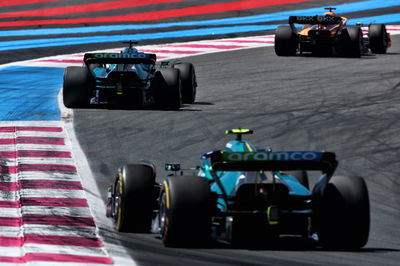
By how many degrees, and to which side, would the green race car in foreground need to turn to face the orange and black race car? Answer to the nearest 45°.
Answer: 0° — it already faces it

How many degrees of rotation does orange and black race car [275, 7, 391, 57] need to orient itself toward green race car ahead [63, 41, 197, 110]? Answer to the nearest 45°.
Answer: approximately 135° to its left

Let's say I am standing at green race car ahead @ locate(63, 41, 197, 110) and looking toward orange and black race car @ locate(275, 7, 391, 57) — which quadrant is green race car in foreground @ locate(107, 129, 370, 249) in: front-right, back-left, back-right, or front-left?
back-right

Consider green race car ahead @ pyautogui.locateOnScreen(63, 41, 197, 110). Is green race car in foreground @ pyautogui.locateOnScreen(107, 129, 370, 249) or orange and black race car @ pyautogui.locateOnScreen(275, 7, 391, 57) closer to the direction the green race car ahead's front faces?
the orange and black race car

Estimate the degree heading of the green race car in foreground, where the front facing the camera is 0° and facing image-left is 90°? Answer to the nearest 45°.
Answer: approximately 180°

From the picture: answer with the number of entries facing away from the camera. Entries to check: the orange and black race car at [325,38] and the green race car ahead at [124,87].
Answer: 2

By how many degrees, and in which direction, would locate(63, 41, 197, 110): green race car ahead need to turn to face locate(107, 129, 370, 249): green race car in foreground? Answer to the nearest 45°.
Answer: approximately 180°

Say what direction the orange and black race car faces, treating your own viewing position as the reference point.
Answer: facing away from the viewer

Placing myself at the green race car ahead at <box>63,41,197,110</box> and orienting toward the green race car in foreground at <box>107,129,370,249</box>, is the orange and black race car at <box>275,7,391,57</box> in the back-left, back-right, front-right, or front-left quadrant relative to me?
back-left

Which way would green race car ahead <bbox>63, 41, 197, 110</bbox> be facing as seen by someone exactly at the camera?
facing away from the viewer

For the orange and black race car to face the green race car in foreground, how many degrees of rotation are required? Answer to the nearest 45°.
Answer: approximately 180°

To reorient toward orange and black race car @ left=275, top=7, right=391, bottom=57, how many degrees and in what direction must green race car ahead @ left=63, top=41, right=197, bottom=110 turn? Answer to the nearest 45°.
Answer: approximately 45° to its right
